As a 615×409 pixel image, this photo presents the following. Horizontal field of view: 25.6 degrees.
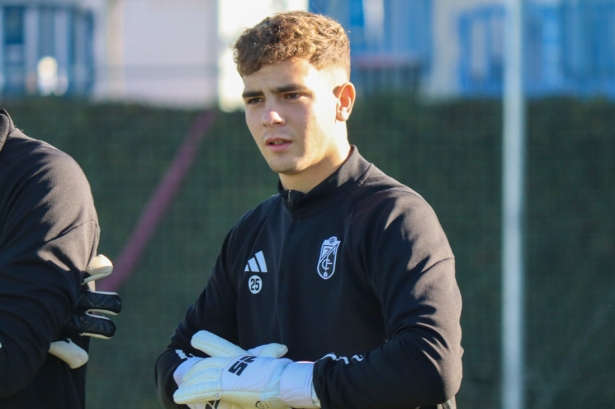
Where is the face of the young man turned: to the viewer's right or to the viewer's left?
to the viewer's left

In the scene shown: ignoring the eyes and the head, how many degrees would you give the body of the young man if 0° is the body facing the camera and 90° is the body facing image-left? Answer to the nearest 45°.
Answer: approximately 45°
